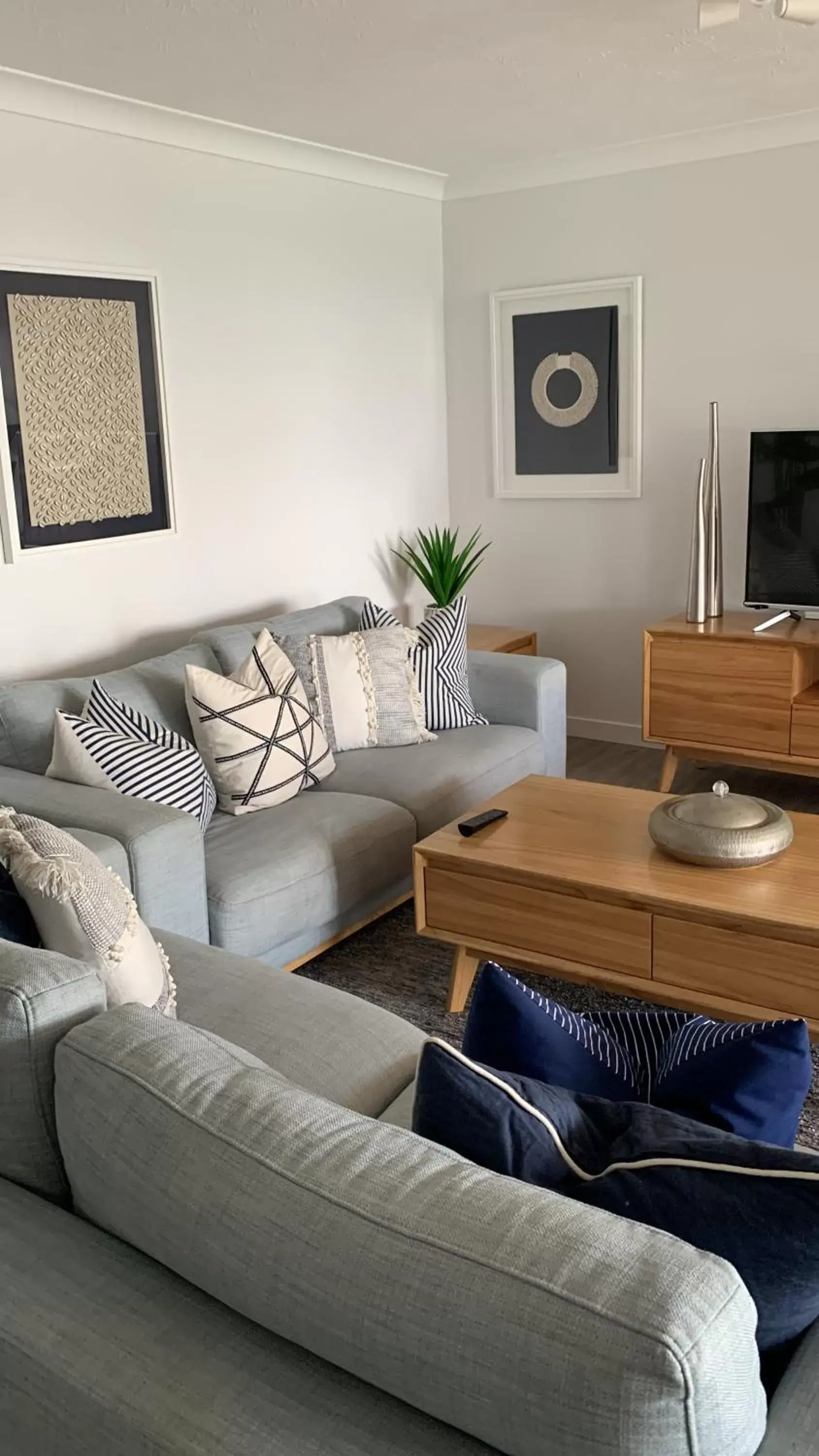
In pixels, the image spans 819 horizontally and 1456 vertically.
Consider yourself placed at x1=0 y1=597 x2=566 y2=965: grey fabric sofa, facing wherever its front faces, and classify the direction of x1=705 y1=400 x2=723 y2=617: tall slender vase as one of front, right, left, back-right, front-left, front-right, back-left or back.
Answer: left

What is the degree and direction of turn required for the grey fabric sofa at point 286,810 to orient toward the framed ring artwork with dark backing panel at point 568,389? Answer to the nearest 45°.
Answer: approximately 90° to its left

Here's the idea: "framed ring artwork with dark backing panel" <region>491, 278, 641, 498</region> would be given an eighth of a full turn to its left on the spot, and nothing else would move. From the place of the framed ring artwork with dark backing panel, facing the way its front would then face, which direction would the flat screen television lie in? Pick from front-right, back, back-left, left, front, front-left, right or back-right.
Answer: front-left

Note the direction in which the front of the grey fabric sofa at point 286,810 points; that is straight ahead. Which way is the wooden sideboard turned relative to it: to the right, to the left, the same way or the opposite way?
to the right

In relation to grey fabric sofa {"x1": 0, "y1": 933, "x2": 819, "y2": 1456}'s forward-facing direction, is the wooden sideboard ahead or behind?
ahead

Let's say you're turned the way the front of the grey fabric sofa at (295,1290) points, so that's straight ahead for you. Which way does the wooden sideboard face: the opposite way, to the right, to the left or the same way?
the opposite way

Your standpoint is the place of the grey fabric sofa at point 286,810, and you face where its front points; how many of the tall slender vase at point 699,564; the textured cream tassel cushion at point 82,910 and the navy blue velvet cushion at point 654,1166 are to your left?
1

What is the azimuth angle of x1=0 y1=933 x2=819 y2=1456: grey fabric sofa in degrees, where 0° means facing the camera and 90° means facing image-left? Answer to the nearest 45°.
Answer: approximately 225°

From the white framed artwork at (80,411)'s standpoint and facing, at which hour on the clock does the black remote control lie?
The black remote control is roughly at 12 o'clock from the white framed artwork.

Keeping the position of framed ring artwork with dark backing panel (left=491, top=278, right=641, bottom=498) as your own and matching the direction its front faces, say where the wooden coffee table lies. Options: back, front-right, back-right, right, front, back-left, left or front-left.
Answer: front-left

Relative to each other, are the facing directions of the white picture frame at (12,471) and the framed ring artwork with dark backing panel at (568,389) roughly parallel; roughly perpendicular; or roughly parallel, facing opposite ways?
roughly perpendicular

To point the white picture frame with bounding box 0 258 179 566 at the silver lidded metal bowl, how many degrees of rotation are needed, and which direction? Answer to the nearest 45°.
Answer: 0° — it already faces it

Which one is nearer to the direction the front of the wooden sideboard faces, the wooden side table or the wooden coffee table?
the wooden coffee table
